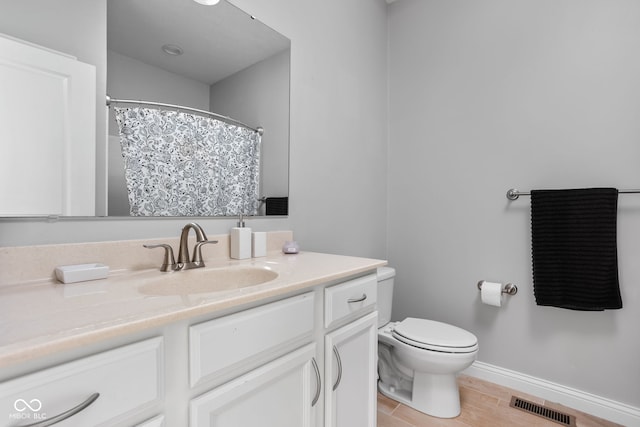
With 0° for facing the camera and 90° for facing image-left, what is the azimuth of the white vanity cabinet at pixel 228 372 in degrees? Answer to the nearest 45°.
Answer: approximately 315°

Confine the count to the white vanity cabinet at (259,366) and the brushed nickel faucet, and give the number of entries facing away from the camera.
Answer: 0

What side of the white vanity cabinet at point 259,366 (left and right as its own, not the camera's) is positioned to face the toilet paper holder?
left

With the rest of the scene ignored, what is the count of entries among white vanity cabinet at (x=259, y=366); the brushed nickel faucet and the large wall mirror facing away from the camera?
0

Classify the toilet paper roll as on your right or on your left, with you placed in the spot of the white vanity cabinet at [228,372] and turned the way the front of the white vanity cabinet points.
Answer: on your left

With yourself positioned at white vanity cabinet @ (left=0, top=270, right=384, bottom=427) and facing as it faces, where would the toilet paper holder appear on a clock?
The toilet paper holder is roughly at 10 o'clock from the white vanity cabinet.

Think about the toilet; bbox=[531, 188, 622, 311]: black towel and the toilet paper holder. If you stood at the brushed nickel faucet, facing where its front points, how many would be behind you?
0

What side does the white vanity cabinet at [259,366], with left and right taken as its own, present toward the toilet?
left

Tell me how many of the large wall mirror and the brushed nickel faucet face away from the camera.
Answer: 0

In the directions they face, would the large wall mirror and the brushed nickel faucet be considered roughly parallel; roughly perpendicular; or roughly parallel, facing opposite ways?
roughly parallel

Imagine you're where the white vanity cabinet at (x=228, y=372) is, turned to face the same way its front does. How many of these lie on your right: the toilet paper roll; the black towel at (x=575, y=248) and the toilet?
0

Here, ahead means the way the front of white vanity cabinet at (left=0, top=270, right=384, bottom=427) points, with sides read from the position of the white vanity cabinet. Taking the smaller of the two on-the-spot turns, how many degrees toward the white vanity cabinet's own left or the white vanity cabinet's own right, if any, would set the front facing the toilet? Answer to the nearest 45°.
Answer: approximately 90° to the white vanity cabinet's own left

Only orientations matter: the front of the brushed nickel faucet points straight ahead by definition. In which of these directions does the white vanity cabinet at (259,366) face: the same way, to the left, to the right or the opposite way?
the same way

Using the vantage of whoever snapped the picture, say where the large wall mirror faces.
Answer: facing the viewer and to the right of the viewer

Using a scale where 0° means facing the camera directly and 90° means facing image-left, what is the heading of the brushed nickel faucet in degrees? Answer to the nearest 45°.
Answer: approximately 315°
